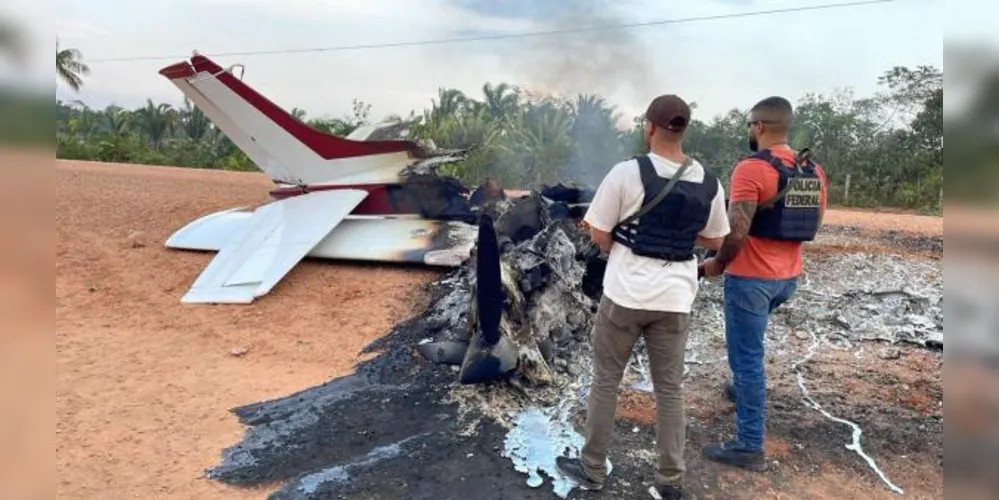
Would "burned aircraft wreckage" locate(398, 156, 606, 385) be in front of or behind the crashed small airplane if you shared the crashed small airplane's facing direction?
in front

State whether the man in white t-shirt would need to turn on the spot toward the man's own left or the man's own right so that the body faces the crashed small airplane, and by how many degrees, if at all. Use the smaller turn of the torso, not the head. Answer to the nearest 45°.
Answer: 0° — they already face it

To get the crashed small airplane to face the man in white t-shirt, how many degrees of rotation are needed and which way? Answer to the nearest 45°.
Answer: approximately 45° to its right

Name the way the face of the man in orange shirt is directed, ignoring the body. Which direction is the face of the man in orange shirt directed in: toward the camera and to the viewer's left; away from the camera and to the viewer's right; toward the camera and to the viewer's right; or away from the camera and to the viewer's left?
away from the camera and to the viewer's left

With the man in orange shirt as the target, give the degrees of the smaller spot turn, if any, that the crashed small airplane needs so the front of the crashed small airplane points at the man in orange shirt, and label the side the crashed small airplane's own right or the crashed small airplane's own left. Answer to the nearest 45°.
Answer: approximately 45° to the crashed small airplane's own right

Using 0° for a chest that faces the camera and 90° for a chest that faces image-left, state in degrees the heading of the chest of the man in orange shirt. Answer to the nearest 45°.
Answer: approximately 135°

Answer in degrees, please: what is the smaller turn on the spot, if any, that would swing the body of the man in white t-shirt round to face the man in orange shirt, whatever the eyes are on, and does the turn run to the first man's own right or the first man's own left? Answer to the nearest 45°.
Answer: approximately 90° to the first man's own right

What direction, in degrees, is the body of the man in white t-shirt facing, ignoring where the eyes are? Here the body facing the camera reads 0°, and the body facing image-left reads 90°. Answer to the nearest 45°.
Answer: approximately 135°

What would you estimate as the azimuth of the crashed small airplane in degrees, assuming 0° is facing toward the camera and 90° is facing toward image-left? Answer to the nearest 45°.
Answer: approximately 315°

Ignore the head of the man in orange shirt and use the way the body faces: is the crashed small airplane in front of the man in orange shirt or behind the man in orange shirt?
in front

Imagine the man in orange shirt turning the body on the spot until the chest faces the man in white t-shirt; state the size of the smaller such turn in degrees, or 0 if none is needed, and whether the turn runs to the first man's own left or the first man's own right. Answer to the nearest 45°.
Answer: approximately 90° to the first man's own left

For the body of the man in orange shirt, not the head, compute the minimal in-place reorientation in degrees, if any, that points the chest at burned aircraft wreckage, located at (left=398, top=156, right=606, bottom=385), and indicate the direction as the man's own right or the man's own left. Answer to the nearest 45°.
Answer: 0° — they already face it
